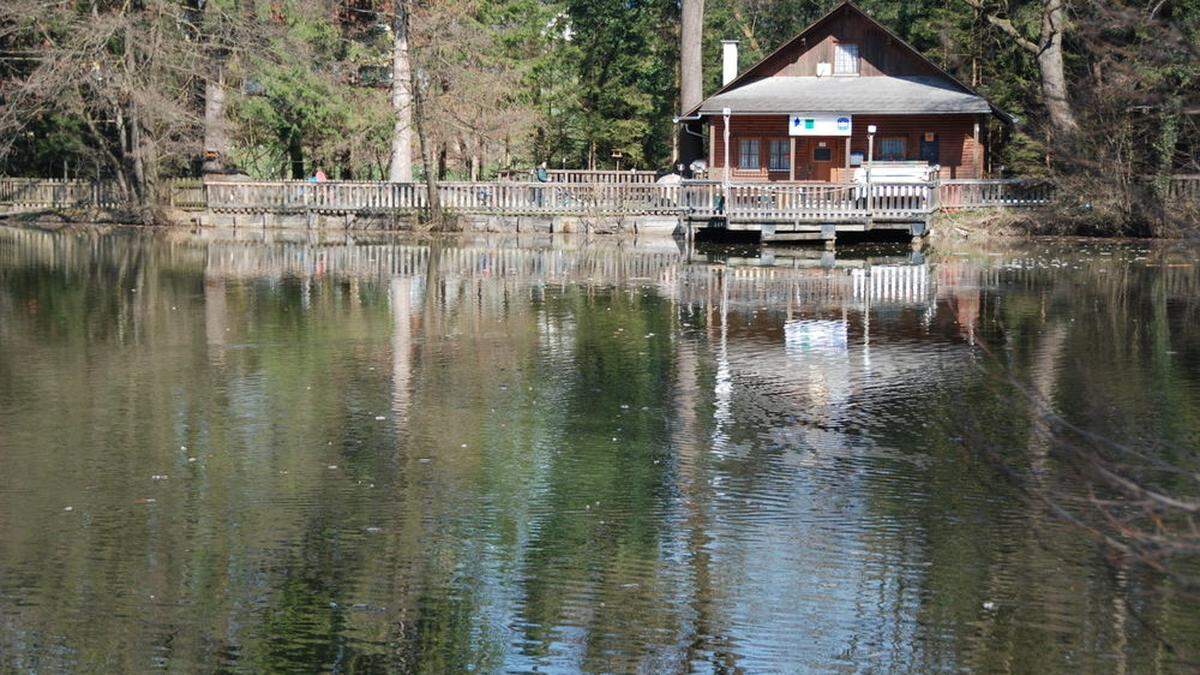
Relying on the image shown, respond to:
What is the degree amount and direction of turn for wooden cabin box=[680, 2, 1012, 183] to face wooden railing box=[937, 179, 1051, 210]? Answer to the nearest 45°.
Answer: approximately 45° to its left

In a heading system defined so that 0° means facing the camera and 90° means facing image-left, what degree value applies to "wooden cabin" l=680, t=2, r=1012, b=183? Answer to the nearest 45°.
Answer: approximately 0°

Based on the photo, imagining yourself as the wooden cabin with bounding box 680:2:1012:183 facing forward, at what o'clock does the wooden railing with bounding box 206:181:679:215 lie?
The wooden railing is roughly at 2 o'clock from the wooden cabin.

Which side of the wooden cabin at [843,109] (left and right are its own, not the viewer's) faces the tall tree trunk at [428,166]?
right

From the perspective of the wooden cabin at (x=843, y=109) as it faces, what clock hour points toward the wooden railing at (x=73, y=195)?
The wooden railing is roughly at 3 o'clock from the wooden cabin.

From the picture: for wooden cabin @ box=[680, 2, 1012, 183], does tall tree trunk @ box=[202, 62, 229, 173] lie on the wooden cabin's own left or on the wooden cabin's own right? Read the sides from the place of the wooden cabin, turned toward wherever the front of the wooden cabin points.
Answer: on the wooden cabin's own right

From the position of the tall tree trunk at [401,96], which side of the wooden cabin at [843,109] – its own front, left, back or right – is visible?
right
